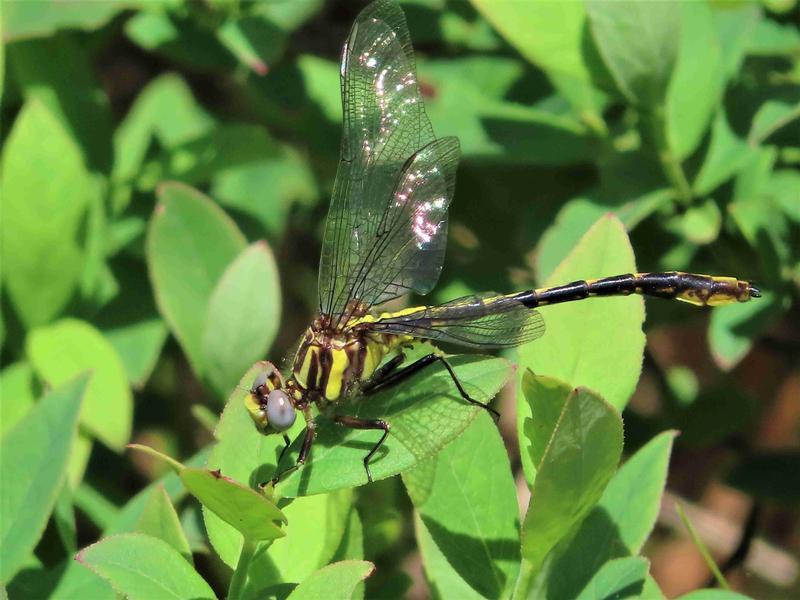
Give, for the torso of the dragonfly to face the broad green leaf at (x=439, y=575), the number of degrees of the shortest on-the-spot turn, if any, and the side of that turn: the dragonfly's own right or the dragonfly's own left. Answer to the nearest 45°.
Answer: approximately 90° to the dragonfly's own left

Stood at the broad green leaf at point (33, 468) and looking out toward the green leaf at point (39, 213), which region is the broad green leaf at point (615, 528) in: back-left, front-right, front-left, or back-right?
back-right

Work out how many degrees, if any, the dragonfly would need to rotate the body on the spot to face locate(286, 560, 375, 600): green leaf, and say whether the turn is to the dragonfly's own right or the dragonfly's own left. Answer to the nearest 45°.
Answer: approximately 90° to the dragonfly's own left

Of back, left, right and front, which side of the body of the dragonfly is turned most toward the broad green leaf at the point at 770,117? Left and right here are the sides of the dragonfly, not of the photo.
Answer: back

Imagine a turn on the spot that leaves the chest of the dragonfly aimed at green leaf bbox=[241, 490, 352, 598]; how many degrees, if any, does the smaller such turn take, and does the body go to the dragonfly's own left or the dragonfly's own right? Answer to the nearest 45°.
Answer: approximately 90° to the dragonfly's own left

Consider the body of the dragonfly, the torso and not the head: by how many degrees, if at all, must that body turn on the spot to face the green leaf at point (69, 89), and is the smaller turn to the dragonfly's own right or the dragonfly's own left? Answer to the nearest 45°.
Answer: approximately 45° to the dragonfly's own right

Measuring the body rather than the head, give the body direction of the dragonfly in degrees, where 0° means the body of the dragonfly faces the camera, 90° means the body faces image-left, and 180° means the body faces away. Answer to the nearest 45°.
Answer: approximately 90°
